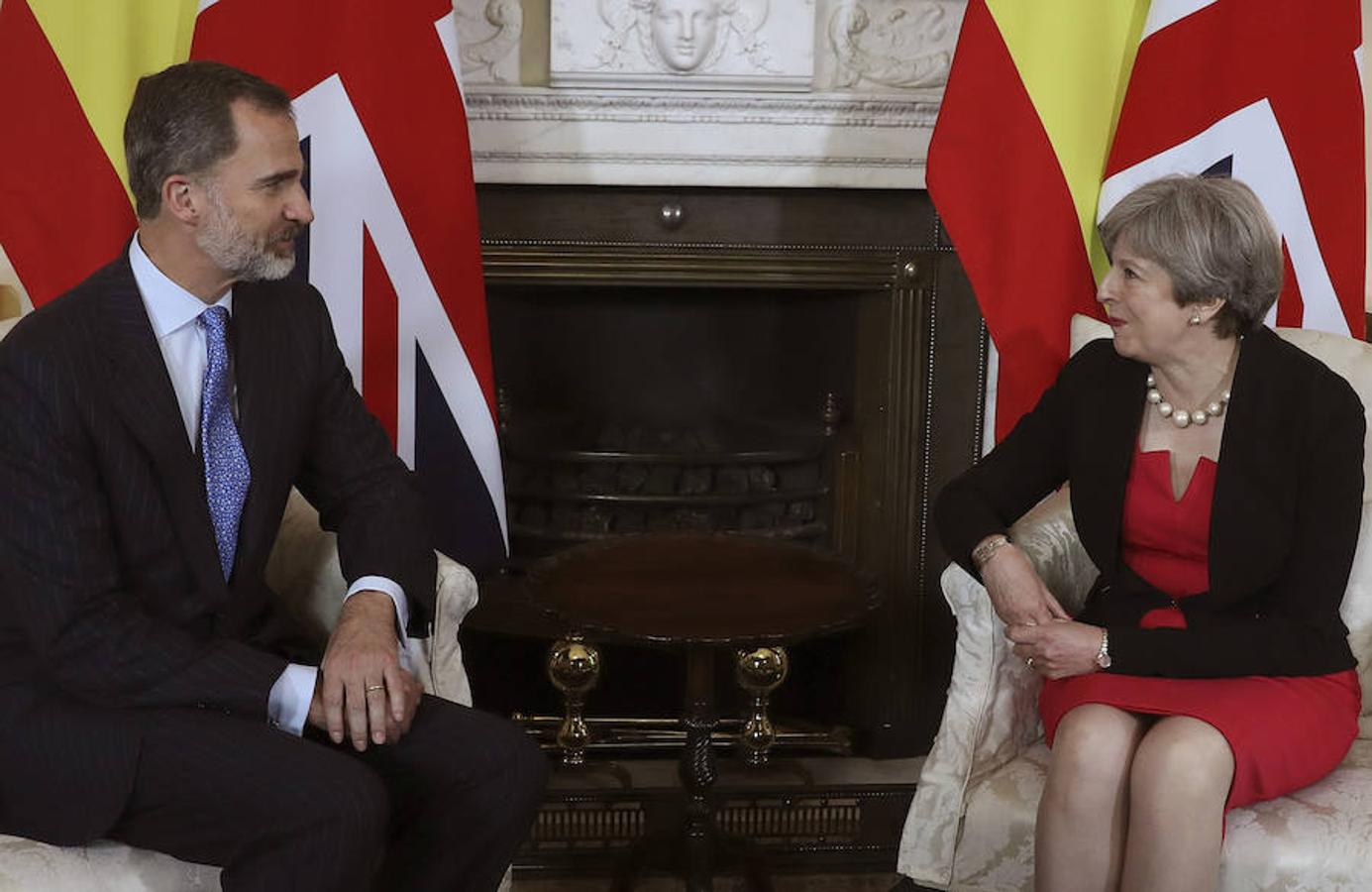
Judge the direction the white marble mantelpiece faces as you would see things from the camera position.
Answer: facing the viewer

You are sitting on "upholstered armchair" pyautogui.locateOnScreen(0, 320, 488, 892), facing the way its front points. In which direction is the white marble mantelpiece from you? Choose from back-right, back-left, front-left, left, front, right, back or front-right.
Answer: left

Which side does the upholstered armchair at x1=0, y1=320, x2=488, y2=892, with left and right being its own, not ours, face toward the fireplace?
left

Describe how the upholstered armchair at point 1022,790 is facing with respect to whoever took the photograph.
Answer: facing the viewer and to the left of the viewer

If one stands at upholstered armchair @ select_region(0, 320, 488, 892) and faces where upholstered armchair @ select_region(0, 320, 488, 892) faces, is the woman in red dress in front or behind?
in front

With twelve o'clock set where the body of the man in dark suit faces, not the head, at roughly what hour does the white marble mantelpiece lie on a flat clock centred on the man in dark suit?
The white marble mantelpiece is roughly at 9 o'clock from the man in dark suit.

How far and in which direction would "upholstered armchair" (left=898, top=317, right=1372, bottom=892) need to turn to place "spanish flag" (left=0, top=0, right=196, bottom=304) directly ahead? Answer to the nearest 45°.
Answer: approximately 45° to its right

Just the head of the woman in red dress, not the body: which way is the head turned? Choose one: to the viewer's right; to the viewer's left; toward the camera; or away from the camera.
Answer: to the viewer's left

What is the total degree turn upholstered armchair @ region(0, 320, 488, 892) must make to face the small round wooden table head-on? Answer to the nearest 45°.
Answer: approximately 45° to its left

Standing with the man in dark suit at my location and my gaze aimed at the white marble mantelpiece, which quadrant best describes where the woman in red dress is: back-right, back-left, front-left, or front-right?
front-right

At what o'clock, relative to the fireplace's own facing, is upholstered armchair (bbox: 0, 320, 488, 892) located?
The upholstered armchair is roughly at 1 o'clock from the fireplace.

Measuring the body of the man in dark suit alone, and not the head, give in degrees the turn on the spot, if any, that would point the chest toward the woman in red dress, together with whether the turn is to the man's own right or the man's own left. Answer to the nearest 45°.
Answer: approximately 45° to the man's own left

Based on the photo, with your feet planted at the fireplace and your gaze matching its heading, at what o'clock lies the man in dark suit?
The man in dark suit is roughly at 1 o'clock from the fireplace.

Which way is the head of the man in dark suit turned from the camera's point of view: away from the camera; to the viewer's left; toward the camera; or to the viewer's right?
to the viewer's right

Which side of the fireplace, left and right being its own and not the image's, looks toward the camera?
front

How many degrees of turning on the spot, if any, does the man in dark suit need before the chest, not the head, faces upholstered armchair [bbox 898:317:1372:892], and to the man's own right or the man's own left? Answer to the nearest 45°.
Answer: approximately 45° to the man's own left
